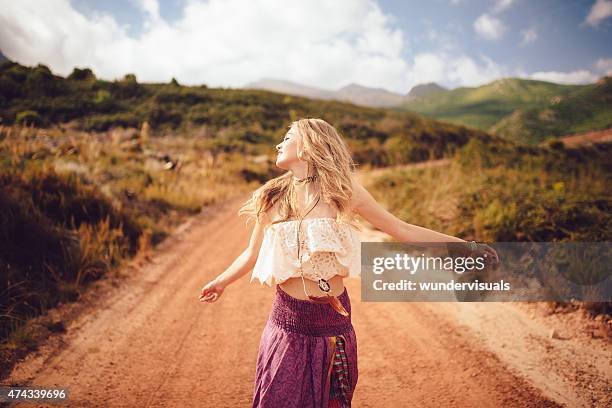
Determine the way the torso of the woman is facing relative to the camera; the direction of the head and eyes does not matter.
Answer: toward the camera
